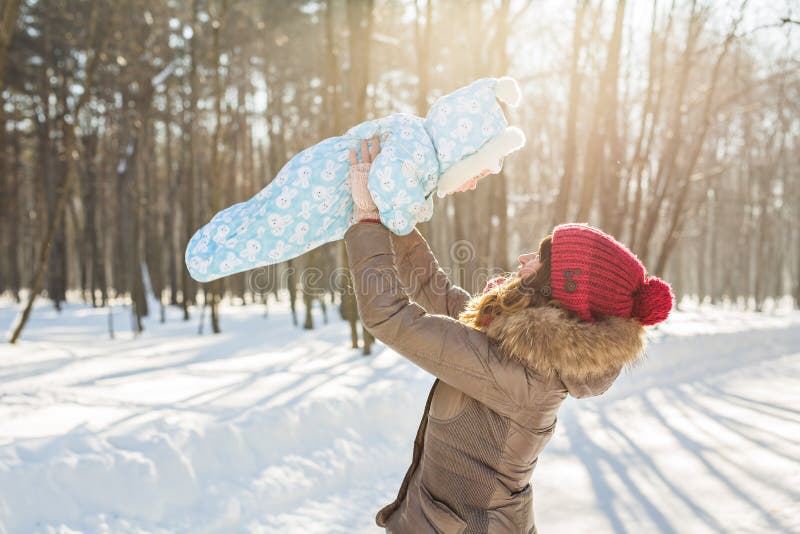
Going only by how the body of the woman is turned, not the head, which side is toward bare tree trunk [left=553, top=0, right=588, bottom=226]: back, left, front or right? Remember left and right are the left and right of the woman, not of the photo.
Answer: right

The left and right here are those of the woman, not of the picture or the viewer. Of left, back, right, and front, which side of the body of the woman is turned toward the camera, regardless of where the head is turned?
left

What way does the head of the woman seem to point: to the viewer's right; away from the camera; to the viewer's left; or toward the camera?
to the viewer's left

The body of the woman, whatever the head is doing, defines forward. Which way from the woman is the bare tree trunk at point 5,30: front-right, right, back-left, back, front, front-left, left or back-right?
front-right

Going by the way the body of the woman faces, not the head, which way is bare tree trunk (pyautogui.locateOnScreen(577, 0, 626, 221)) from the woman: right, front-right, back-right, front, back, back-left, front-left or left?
right

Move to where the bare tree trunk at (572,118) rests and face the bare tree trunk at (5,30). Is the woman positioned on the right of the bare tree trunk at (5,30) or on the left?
left
